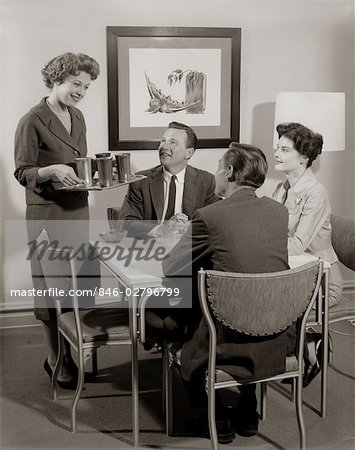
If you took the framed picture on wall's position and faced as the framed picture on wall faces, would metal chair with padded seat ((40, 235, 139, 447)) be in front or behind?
in front

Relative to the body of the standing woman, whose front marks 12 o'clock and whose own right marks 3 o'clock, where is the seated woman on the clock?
The seated woman is roughly at 11 o'clock from the standing woman.

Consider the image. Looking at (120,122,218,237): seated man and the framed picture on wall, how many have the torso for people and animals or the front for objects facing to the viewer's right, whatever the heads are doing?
0

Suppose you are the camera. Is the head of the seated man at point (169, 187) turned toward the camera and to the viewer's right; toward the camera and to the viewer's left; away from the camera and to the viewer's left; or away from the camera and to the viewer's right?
toward the camera and to the viewer's left

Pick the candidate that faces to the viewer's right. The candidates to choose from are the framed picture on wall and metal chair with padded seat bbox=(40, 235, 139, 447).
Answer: the metal chair with padded seat

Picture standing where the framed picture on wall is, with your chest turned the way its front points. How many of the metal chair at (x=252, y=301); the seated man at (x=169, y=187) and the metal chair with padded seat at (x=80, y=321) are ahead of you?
3

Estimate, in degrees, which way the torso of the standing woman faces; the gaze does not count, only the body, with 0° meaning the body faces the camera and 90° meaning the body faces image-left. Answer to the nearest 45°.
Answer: approximately 315°

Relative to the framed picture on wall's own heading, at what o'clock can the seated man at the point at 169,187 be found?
The seated man is roughly at 12 o'clock from the framed picture on wall.

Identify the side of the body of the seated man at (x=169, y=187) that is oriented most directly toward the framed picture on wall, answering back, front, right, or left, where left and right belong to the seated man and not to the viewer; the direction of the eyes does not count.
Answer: back

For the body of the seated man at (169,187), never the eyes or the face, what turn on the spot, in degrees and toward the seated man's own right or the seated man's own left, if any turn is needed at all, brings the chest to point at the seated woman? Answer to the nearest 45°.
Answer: approximately 45° to the seated man's own left

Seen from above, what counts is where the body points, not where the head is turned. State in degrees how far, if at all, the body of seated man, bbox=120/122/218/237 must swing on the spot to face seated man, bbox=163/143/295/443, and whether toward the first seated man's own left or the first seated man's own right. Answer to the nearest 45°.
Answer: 0° — they already face them

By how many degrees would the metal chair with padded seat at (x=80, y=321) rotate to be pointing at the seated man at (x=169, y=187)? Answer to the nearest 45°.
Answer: approximately 45° to its left

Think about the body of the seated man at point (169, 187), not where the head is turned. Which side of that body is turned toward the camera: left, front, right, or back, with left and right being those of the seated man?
front

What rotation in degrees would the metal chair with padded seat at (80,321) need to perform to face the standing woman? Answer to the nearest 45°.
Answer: approximately 90° to its left

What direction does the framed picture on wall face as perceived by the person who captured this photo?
facing the viewer

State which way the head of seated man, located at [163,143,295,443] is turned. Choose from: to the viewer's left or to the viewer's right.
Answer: to the viewer's left

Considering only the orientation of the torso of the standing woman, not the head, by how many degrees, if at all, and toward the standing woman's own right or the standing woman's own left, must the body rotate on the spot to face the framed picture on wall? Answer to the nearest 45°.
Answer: approximately 90° to the standing woman's own left

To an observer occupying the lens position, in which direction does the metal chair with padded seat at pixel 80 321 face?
facing to the right of the viewer
